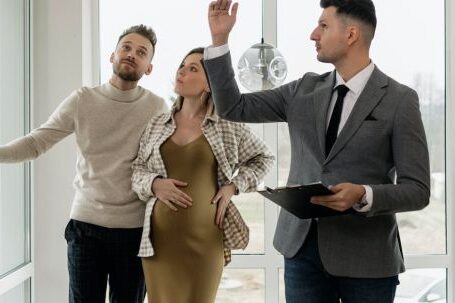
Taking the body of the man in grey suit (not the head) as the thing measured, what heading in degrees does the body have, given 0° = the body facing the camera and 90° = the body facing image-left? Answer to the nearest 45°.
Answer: approximately 45°

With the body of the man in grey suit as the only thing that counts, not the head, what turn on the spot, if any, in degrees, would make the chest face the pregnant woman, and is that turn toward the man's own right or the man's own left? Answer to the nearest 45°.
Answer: approximately 90° to the man's own right

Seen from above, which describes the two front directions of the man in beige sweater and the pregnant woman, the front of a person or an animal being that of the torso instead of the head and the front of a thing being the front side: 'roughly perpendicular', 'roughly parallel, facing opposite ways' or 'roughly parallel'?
roughly parallel

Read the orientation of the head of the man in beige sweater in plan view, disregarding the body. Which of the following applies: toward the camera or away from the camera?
toward the camera

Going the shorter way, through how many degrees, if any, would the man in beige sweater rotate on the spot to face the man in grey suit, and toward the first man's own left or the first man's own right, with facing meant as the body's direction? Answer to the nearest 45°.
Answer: approximately 45° to the first man's own left

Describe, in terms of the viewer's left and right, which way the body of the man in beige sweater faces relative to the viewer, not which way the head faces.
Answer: facing the viewer

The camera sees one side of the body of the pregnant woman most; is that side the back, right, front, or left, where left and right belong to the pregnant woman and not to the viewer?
front

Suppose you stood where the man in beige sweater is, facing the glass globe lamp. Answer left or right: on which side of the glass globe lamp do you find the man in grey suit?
right

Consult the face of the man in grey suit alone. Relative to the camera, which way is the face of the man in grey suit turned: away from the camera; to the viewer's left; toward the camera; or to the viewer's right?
to the viewer's left

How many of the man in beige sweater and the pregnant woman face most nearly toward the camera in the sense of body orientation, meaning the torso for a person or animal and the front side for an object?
2
